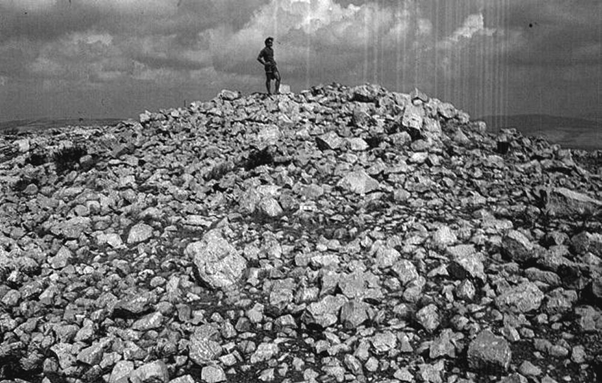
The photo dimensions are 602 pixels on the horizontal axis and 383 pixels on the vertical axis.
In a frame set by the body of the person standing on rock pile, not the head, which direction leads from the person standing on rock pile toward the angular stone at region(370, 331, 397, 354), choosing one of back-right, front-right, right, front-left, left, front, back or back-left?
front-right

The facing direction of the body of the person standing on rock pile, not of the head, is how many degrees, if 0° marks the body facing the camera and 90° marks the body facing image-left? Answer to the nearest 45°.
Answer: approximately 315°

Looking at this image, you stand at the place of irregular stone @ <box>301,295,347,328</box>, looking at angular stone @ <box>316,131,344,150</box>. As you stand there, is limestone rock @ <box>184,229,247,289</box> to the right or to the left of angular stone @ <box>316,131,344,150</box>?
left

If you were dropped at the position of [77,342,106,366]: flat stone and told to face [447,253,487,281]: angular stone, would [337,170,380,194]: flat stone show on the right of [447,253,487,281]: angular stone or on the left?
left

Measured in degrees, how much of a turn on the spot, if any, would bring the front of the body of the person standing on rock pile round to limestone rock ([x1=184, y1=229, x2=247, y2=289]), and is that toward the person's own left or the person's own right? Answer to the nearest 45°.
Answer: approximately 45° to the person's own right

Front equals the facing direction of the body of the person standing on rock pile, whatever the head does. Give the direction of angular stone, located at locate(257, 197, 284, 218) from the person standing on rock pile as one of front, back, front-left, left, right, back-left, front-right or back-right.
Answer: front-right

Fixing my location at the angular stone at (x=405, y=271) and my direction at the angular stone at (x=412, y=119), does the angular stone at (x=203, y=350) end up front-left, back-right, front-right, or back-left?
back-left

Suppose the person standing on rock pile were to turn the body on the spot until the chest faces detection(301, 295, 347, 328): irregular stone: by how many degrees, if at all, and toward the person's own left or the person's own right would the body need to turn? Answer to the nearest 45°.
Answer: approximately 45° to the person's own right

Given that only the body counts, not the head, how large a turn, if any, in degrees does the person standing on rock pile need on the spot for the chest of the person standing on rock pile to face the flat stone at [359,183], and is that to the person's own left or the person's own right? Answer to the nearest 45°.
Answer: approximately 45° to the person's own right
